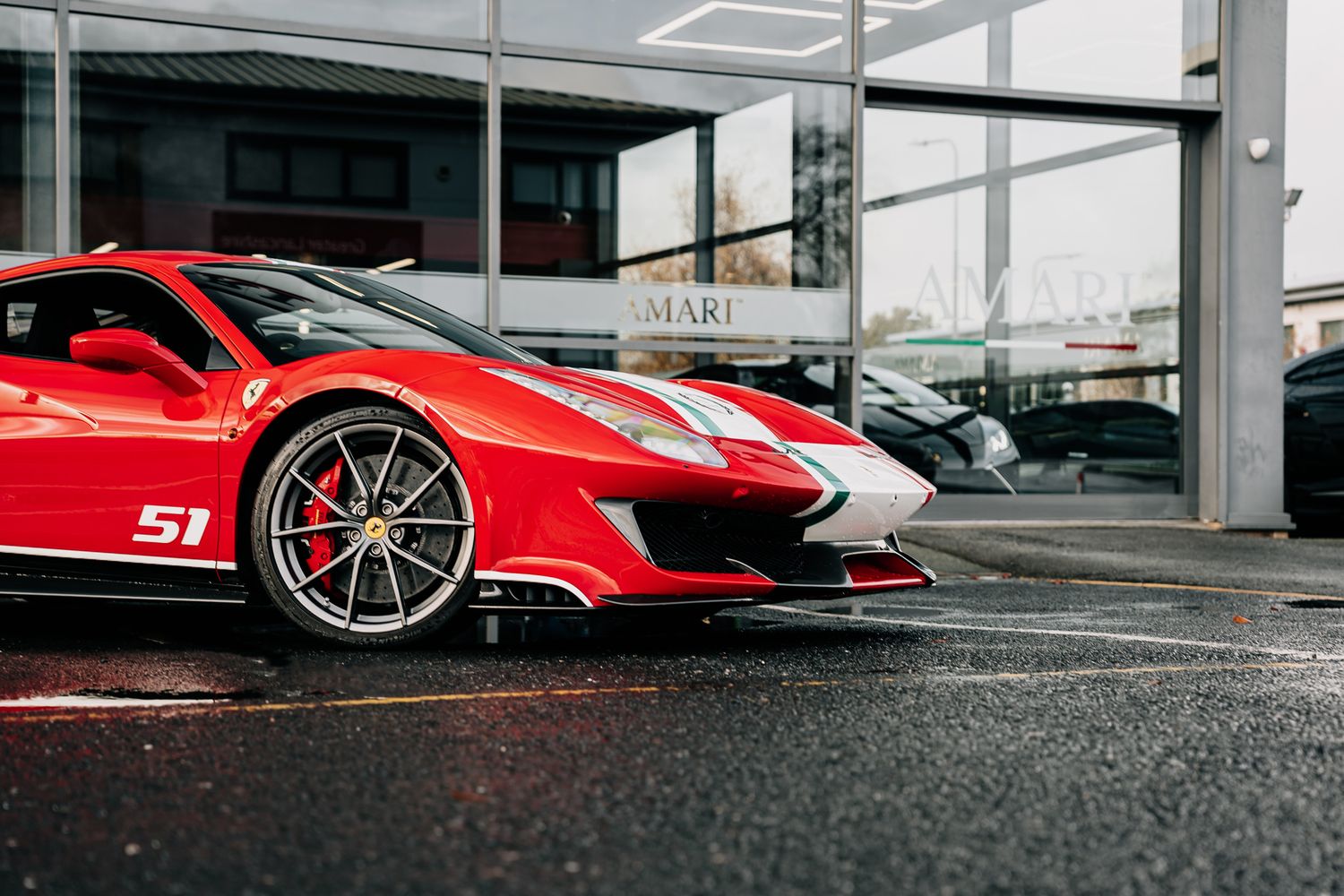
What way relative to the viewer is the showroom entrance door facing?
toward the camera

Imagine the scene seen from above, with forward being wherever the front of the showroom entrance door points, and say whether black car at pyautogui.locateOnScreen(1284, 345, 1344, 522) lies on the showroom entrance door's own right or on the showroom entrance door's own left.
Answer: on the showroom entrance door's own left

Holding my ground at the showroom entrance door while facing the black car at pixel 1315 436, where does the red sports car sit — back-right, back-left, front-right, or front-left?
back-right

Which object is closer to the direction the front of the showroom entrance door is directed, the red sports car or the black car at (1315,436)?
the red sports car

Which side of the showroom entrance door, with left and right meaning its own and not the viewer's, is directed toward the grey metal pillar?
left

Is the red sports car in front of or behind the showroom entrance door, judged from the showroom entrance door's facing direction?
in front

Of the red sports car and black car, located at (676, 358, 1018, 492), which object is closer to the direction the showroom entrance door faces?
the red sports car
